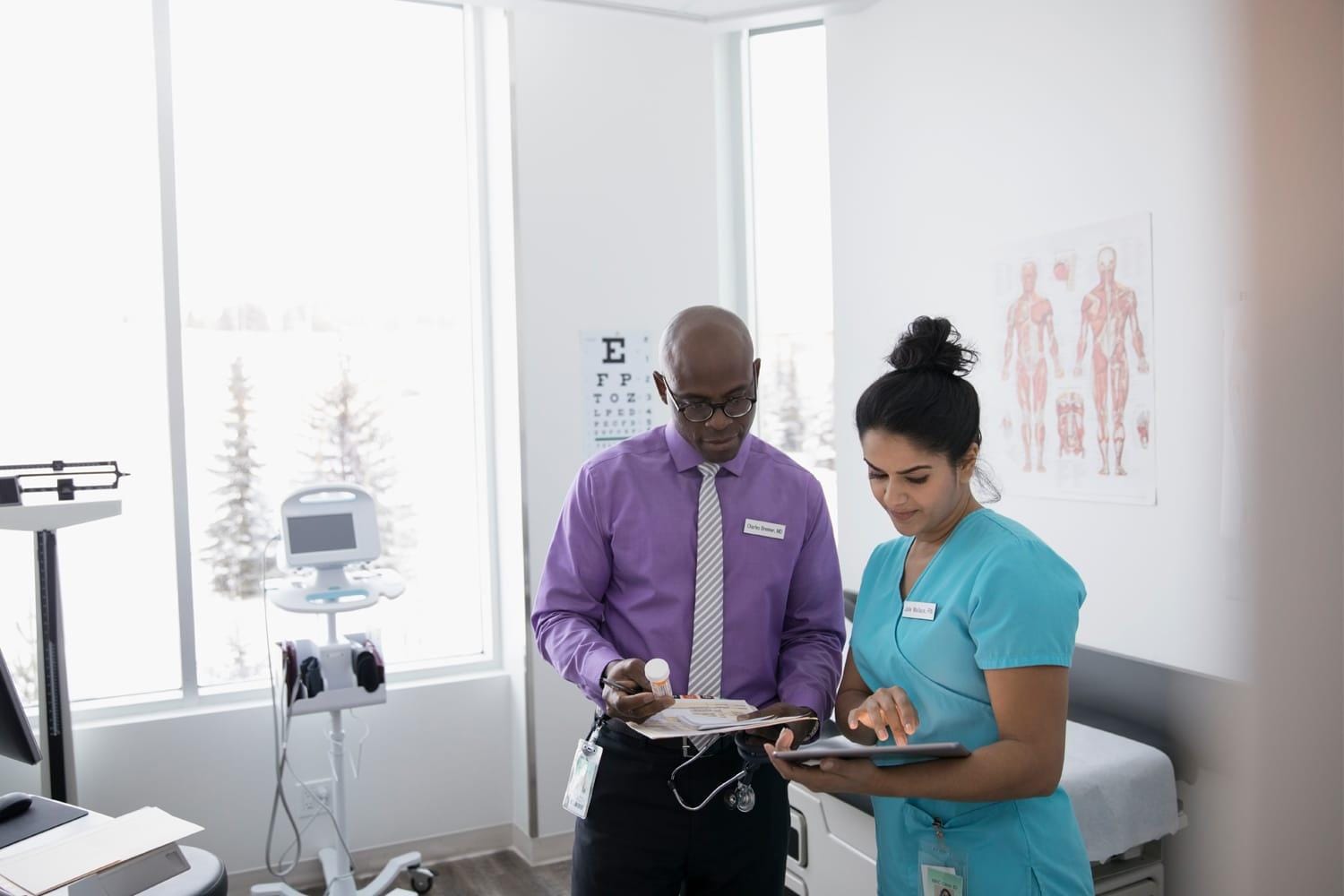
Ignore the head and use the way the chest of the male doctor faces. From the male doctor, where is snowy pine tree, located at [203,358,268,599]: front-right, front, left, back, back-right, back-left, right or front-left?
back-right

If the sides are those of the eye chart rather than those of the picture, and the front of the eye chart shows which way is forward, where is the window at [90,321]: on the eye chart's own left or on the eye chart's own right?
on the eye chart's own right

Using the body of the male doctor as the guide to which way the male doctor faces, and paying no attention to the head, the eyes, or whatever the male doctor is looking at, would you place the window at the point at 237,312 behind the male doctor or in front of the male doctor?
behind

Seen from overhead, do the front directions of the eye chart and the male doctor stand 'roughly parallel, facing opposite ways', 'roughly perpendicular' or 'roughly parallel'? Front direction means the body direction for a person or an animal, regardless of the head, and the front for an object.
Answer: roughly parallel

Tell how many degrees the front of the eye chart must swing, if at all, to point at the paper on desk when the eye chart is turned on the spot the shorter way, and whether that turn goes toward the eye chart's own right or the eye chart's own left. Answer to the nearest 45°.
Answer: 0° — it already faces it

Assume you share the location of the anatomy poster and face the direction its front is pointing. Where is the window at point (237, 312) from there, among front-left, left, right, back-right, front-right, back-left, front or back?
front-right

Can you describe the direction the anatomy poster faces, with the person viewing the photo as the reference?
facing the viewer and to the left of the viewer

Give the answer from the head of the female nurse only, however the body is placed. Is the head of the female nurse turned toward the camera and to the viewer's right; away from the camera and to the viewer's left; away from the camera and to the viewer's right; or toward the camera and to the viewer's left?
toward the camera and to the viewer's left

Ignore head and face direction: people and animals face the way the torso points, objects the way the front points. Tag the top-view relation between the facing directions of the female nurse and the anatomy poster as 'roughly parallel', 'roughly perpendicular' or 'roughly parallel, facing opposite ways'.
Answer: roughly parallel

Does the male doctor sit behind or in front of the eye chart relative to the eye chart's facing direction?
in front

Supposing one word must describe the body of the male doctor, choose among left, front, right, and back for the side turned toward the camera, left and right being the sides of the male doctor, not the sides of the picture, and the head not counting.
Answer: front

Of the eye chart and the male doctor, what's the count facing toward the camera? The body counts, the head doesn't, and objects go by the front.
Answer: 2
